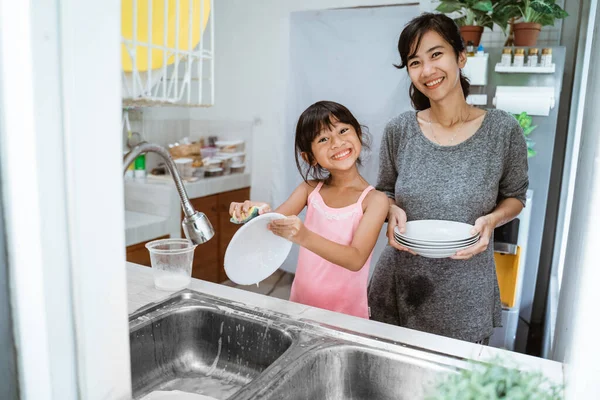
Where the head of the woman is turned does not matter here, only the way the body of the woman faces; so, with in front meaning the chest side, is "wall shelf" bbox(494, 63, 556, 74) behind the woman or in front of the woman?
behind

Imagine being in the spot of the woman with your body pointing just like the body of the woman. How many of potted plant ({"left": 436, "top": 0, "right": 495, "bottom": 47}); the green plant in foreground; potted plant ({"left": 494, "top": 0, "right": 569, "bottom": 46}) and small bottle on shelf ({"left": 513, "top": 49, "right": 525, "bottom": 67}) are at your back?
3

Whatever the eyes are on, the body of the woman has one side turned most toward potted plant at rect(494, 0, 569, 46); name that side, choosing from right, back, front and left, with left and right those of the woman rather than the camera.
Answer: back

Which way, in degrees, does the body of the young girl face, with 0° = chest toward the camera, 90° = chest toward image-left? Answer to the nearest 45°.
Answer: approximately 45°

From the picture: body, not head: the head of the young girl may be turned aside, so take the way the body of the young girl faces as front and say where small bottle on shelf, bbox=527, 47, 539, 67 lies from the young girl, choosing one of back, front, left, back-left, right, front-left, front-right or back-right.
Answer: back

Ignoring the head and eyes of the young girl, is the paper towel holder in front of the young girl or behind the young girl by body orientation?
behind

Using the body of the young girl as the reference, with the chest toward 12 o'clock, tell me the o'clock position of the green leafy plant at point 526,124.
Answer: The green leafy plant is roughly at 6 o'clock from the young girl.

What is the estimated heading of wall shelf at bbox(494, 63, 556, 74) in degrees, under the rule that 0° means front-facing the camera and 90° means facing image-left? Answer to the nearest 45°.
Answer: approximately 0°

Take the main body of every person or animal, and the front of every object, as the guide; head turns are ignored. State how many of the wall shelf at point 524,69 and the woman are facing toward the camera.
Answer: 2

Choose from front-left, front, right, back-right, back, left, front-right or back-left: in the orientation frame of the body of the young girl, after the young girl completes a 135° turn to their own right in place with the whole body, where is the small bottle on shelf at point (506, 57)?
front-right
